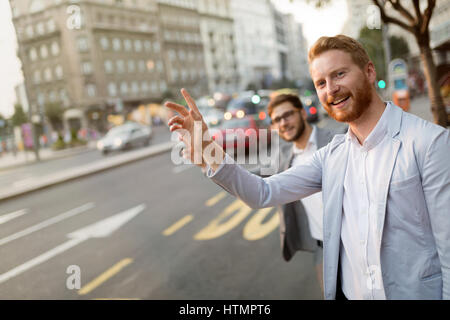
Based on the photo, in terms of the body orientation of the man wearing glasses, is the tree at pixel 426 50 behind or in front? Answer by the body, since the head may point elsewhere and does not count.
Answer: behind

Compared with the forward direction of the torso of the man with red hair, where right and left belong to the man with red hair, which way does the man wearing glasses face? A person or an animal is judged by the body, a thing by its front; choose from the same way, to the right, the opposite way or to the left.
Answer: the same way

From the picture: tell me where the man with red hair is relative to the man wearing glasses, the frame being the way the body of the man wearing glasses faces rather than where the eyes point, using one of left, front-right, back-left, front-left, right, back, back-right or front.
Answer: front-left

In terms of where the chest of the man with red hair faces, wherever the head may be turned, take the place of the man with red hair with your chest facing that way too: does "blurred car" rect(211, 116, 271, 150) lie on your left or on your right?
on your right

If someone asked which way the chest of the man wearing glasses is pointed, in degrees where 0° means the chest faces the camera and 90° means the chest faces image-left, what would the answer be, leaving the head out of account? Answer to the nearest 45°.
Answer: approximately 45°

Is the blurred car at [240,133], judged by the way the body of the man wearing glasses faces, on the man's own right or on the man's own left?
on the man's own right

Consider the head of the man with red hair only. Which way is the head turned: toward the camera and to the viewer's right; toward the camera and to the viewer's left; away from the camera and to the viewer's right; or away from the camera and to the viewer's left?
toward the camera and to the viewer's left

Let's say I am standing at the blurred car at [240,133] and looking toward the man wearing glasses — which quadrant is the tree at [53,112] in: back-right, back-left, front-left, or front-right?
back-right
